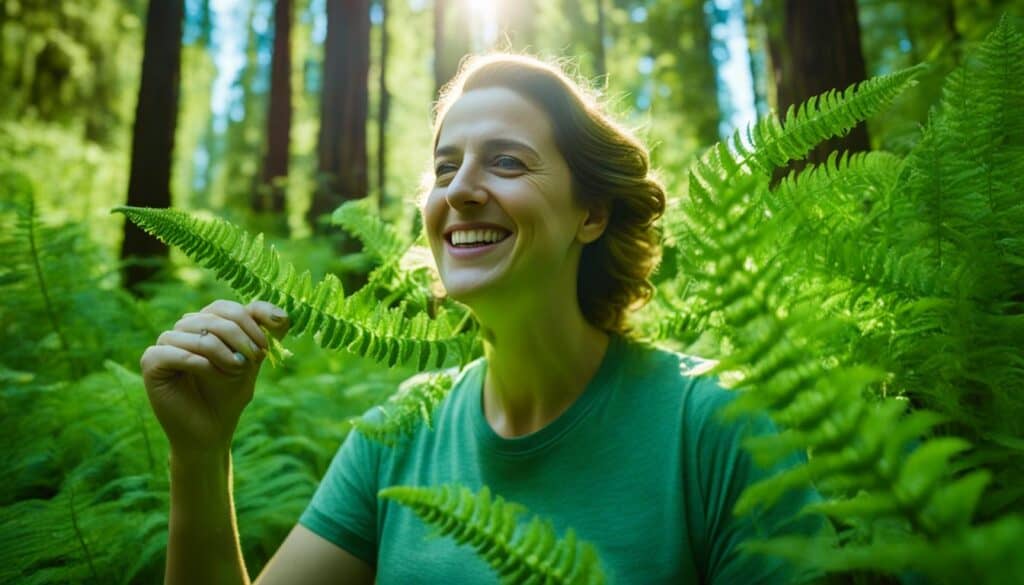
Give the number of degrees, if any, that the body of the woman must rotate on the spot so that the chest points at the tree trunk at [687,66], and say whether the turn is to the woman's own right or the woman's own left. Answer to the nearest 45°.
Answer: approximately 180°

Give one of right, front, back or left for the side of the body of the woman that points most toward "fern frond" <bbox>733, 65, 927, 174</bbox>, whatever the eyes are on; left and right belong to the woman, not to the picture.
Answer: left

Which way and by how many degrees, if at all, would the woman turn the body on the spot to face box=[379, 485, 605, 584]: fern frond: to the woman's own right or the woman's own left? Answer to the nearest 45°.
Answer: approximately 45° to the woman's own left

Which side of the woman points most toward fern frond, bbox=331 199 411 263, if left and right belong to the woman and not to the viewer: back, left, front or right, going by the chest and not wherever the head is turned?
right

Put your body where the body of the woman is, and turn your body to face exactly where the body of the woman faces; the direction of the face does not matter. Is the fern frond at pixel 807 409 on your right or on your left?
on your left

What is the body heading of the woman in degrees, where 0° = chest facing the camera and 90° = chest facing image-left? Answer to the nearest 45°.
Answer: approximately 45°

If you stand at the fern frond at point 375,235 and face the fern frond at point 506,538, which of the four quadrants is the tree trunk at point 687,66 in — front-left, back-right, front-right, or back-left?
back-left
